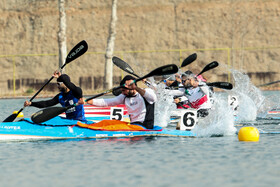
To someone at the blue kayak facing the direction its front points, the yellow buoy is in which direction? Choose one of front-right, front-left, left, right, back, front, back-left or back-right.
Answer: back

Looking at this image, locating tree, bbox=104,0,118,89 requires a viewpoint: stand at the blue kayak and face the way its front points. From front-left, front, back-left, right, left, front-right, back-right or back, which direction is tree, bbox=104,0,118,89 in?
right

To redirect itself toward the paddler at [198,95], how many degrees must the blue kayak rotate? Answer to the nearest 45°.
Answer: approximately 135° to its right

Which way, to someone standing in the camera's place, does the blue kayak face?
facing to the left of the viewer
